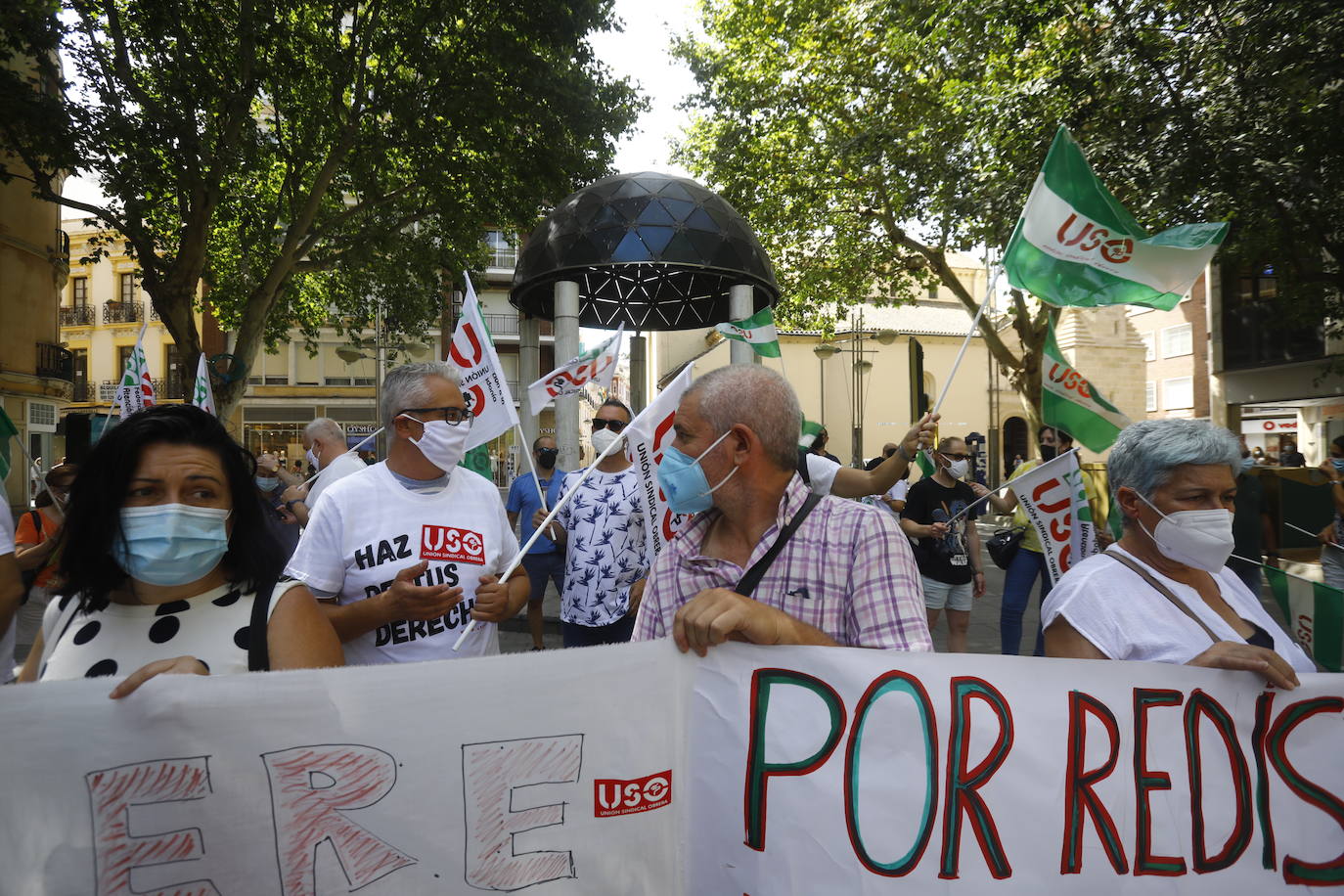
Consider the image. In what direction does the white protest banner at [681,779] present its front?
toward the camera

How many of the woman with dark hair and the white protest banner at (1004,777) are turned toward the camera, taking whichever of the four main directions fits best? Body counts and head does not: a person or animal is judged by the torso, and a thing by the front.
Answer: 2

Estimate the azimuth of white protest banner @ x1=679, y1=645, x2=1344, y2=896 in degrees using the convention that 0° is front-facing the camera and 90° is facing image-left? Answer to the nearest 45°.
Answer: approximately 0°

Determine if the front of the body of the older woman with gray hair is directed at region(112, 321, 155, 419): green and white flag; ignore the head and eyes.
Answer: no

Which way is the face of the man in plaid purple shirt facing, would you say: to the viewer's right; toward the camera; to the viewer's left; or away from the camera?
to the viewer's left

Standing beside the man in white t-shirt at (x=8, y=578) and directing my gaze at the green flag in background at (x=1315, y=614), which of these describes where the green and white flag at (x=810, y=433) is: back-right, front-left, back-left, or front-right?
front-left

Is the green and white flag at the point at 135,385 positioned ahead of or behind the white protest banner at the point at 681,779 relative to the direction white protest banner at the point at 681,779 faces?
behind

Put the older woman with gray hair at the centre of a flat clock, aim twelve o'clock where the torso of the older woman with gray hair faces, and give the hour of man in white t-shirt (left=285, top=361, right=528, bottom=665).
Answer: The man in white t-shirt is roughly at 4 o'clock from the older woman with gray hair.

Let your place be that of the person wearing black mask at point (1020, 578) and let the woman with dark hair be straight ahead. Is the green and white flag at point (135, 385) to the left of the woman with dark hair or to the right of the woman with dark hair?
right

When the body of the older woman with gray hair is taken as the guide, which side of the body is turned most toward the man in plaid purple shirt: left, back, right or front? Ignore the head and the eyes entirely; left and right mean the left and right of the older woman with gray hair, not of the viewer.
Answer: right

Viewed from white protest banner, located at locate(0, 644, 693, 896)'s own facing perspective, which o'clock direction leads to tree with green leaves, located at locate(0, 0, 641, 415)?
The tree with green leaves is roughly at 6 o'clock from the white protest banner.

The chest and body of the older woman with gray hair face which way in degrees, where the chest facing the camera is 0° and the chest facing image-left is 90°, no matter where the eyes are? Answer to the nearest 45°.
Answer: approximately 315°

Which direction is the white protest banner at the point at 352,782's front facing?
toward the camera

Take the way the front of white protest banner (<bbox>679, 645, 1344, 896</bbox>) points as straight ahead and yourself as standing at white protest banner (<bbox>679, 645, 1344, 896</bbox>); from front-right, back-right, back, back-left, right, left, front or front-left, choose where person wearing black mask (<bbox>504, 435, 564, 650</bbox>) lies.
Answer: back-right

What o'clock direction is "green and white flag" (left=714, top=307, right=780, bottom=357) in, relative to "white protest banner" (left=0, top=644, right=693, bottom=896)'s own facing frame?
The green and white flag is roughly at 7 o'clock from the white protest banner.

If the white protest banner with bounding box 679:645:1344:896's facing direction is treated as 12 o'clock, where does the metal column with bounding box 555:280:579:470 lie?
The metal column is roughly at 5 o'clock from the white protest banner.

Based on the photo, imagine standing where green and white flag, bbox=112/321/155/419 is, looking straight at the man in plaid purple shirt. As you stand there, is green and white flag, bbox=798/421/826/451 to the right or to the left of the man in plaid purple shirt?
left

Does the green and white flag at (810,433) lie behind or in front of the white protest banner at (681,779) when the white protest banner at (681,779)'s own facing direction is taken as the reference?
behind

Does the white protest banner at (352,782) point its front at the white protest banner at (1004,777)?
no
